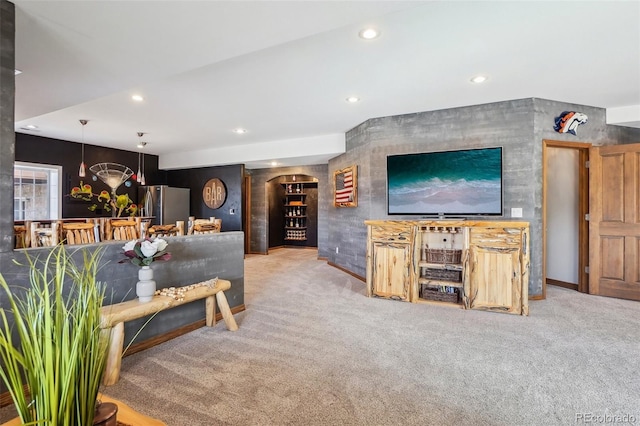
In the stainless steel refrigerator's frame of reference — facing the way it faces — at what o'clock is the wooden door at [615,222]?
The wooden door is roughly at 9 o'clock from the stainless steel refrigerator.

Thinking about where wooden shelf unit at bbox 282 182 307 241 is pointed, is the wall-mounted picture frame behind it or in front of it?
in front

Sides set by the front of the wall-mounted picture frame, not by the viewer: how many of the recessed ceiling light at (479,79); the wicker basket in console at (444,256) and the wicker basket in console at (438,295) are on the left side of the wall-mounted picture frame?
3

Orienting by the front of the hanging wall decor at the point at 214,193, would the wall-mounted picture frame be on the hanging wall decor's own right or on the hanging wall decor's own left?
on the hanging wall decor's own left

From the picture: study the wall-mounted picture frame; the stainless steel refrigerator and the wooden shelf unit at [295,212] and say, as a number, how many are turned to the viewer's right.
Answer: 0

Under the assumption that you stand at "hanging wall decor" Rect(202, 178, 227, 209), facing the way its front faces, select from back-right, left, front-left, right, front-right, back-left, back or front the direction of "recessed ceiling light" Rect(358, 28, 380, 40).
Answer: front-left

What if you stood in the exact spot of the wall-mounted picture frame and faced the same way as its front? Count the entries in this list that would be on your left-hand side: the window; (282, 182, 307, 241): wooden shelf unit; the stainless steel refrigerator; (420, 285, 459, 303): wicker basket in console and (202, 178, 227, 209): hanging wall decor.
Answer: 1

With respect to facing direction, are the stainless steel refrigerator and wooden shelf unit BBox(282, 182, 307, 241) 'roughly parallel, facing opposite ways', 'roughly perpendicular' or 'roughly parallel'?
roughly parallel

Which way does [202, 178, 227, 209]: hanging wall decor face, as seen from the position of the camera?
facing the viewer and to the left of the viewer

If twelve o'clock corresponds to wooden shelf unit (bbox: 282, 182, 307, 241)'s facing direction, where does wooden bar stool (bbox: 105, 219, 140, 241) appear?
The wooden bar stool is roughly at 1 o'clock from the wooden shelf unit.

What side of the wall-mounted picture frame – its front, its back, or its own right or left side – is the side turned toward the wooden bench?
front

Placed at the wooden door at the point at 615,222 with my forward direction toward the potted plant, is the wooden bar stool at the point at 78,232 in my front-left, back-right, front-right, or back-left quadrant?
front-right

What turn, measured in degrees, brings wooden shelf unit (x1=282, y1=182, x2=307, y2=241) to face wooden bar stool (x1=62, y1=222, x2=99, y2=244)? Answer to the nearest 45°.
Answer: approximately 45° to its right

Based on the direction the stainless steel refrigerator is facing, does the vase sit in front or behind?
in front
